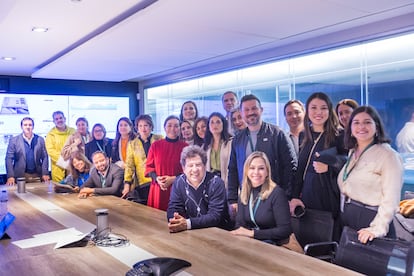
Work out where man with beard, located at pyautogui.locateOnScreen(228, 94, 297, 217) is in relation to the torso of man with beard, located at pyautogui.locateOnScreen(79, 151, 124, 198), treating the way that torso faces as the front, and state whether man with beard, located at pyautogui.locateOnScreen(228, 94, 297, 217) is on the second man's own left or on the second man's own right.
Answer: on the second man's own left

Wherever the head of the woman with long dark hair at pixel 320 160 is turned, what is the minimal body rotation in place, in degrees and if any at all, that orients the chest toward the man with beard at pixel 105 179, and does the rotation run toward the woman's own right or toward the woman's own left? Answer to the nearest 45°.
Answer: approximately 90° to the woman's own right

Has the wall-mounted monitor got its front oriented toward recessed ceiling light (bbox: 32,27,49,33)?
yes

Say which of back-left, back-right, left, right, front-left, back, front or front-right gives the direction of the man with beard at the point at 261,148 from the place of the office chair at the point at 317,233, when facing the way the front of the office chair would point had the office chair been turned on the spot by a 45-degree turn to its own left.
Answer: back-right

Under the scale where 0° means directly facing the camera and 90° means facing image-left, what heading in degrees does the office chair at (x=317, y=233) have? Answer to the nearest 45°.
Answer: approximately 45°

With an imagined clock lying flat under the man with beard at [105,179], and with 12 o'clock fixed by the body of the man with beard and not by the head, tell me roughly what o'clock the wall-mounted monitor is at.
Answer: The wall-mounted monitor is roughly at 4 o'clock from the man with beard.

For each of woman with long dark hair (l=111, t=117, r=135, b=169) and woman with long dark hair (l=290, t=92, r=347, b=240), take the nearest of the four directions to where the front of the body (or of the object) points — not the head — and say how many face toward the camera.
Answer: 2
